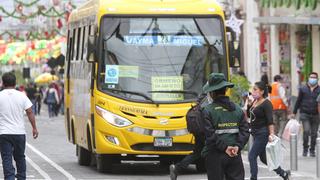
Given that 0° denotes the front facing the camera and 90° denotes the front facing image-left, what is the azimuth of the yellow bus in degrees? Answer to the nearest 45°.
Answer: approximately 0°

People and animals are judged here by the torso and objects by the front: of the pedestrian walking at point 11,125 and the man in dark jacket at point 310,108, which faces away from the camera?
the pedestrian walking

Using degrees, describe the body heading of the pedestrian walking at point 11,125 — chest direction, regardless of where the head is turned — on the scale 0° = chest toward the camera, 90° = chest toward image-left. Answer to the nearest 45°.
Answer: approximately 180°

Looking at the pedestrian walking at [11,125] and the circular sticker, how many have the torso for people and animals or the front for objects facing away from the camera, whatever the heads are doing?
1

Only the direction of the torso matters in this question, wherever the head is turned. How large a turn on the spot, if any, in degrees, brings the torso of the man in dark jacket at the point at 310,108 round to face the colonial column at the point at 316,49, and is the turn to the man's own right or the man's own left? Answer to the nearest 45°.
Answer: approximately 180°

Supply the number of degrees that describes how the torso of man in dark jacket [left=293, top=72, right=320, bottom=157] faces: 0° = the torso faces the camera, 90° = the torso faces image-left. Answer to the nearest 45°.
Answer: approximately 0°

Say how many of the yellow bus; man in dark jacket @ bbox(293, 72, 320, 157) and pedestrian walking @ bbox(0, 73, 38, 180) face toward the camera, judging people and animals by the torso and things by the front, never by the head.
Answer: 2
